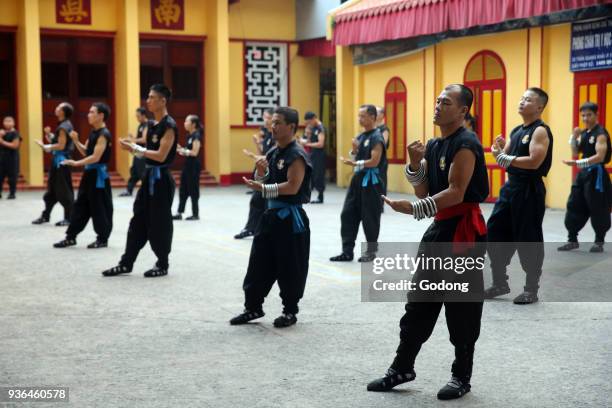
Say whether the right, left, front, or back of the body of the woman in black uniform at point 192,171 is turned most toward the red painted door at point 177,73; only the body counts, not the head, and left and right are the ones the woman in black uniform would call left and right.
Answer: right

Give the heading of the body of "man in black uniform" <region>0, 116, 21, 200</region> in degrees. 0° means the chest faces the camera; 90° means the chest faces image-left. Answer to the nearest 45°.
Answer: approximately 45°

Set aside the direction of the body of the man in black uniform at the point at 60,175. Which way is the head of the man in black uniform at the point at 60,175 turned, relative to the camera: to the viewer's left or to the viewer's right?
to the viewer's left

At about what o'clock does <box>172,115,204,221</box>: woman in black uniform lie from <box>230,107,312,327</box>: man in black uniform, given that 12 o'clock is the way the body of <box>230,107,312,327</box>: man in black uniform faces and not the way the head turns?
<box>172,115,204,221</box>: woman in black uniform is roughly at 4 o'clock from <box>230,107,312,327</box>: man in black uniform.

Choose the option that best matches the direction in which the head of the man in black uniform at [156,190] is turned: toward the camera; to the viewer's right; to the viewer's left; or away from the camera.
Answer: to the viewer's left

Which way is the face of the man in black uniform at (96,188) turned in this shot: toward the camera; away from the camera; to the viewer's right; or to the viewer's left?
to the viewer's left

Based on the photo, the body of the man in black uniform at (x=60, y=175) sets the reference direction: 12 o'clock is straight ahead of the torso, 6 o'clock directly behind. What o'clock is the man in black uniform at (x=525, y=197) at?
the man in black uniform at (x=525, y=197) is roughly at 8 o'clock from the man in black uniform at (x=60, y=175).

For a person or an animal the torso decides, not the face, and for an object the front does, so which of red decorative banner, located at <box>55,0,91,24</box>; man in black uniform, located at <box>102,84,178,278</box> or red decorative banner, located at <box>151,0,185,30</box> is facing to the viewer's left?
the man in black uniform

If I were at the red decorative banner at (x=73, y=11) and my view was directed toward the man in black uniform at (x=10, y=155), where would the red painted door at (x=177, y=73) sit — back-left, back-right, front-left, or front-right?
back-left

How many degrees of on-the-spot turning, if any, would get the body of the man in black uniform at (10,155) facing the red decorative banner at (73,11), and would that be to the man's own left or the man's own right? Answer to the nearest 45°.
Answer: approximately 180°

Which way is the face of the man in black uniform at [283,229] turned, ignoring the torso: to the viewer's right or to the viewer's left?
to the viewer's left
